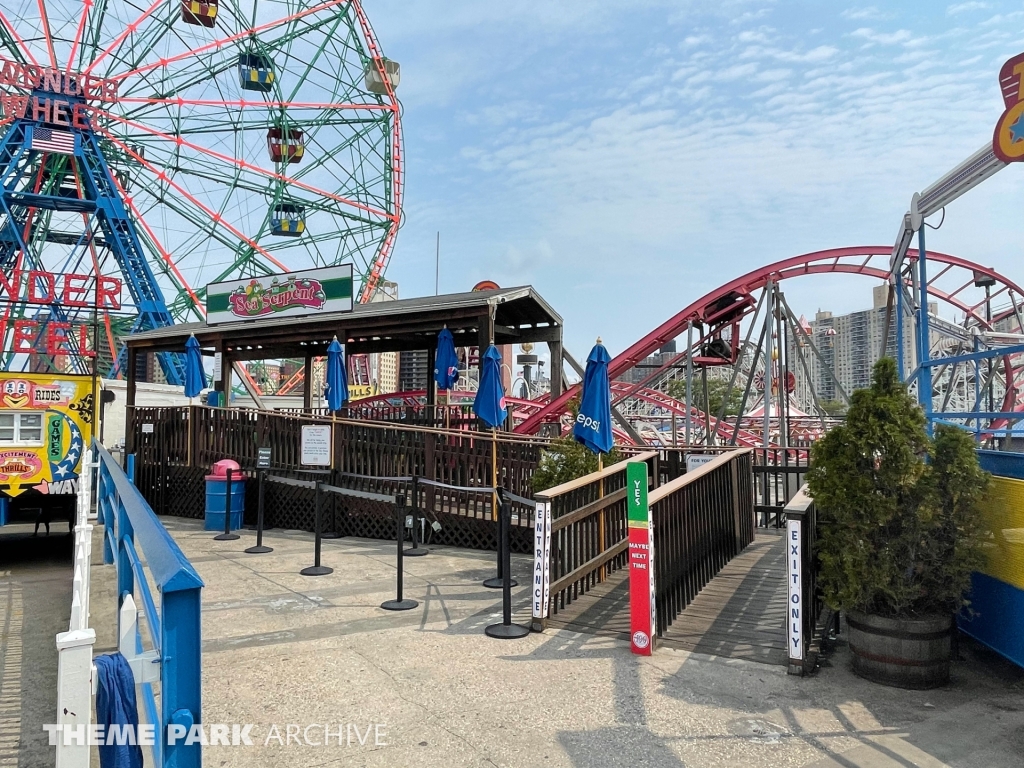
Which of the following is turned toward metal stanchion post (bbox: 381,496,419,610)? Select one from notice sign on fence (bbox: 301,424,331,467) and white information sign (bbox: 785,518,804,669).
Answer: the notice sign on fence

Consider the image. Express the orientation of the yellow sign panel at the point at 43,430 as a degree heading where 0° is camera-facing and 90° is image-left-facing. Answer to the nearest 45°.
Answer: approximately 0°

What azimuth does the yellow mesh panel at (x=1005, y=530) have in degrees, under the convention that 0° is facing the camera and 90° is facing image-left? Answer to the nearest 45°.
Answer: approximately 45°

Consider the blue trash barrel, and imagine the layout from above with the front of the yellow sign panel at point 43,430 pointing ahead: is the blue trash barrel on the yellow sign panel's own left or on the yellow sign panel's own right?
on the yellow sign panel's own left

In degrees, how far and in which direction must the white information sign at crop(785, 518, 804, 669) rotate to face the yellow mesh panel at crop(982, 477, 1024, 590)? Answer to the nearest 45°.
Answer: approximately 90° to its left

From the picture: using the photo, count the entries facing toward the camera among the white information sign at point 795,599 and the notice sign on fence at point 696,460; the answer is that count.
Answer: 2

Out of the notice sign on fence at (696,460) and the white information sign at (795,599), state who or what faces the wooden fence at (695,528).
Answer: the notice sign on fence

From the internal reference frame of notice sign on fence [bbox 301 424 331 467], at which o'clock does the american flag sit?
The american flag is roughly at 5 o'clock from the notice sign on fence.

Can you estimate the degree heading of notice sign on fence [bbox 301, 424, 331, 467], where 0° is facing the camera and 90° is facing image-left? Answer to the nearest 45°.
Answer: approximately 0°

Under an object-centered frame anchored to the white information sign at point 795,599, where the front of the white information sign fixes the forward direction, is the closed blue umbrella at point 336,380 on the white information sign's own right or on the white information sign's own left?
on the white information sign's own right

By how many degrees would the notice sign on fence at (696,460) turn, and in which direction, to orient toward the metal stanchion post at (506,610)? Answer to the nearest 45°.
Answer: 0° — it already faces it
